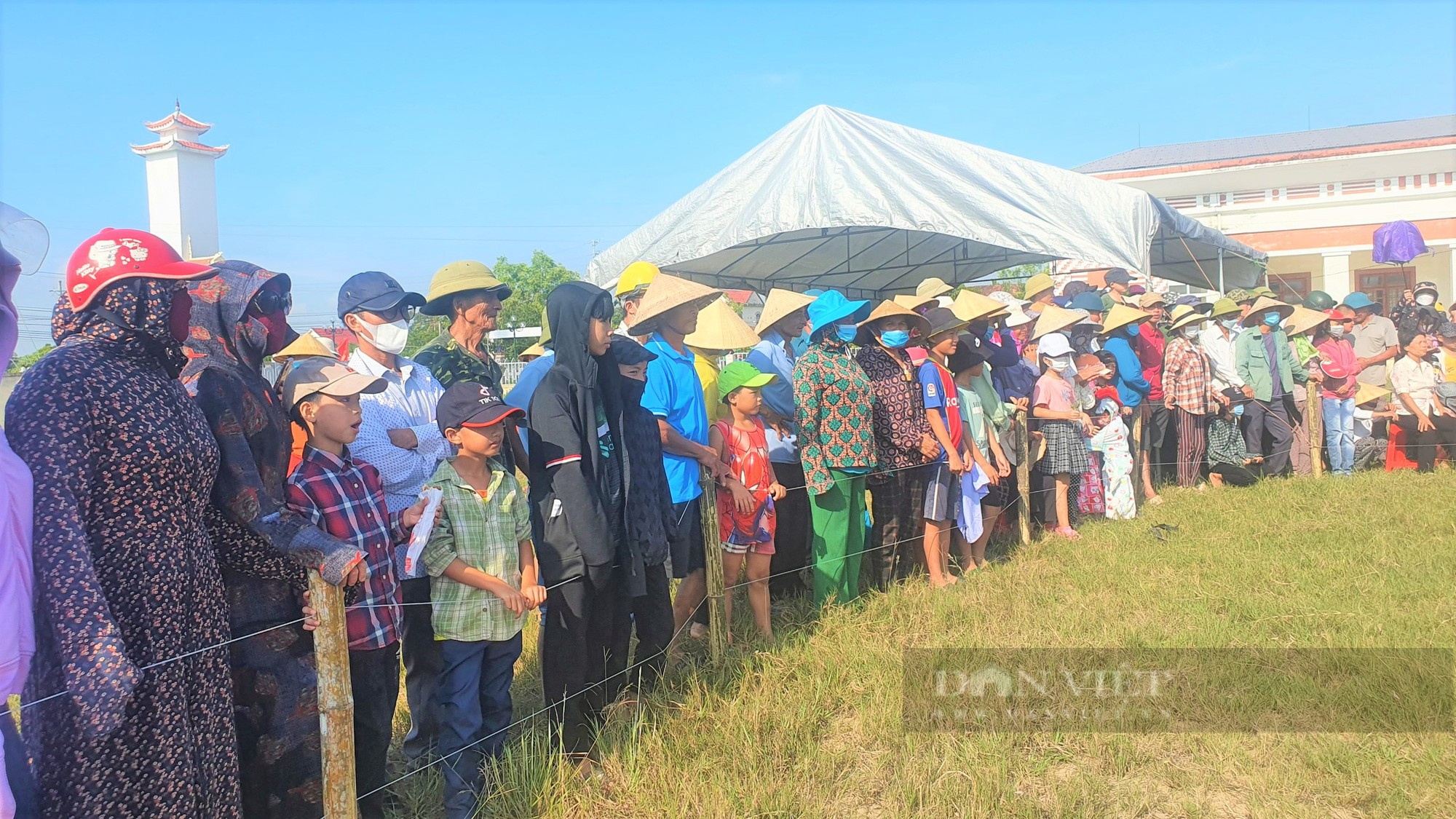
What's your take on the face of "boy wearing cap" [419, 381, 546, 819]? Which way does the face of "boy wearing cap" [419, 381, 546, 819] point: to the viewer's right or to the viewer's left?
to the viewer's right

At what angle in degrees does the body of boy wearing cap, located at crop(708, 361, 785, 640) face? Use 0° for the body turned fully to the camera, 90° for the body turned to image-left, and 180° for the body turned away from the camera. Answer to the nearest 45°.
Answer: approximately 315°

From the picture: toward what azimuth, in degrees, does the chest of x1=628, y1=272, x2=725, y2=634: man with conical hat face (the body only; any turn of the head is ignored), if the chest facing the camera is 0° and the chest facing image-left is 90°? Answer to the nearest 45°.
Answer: approximately 270°

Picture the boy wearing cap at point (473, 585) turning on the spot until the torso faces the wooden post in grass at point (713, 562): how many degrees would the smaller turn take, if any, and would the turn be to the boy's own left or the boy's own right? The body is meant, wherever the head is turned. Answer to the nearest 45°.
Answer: approximately 90° to the boy's own left

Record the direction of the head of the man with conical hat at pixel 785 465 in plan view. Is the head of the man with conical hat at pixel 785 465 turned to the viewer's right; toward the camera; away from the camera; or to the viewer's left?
to the viewer's right

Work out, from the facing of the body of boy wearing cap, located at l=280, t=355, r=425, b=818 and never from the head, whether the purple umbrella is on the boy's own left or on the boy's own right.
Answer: on the boy's own left

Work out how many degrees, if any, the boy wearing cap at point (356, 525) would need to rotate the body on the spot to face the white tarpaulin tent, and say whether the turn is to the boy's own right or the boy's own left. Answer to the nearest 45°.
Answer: approximately 90° to the boy's own left

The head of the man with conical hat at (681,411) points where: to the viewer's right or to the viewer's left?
to the viewer's right

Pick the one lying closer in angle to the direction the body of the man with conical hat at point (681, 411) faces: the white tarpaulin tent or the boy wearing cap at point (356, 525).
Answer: the white tarpaulin tent

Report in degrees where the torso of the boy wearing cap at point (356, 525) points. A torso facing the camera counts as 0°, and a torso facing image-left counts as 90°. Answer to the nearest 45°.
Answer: approximately 315°
